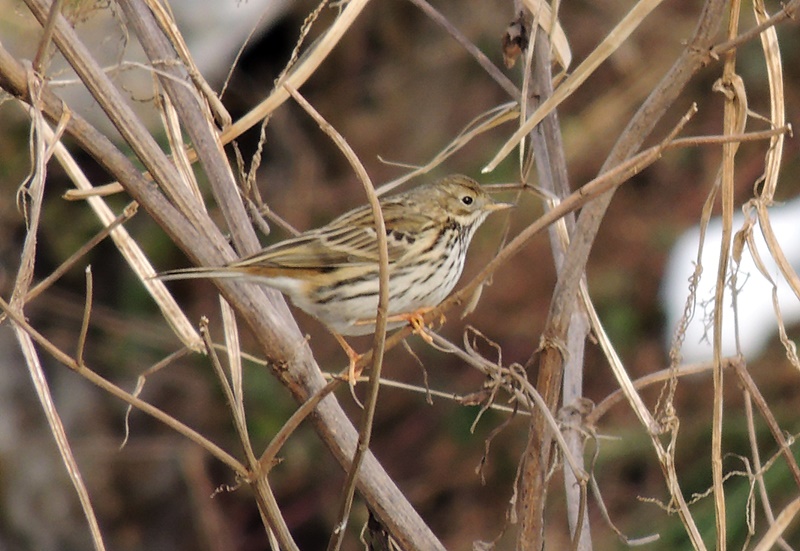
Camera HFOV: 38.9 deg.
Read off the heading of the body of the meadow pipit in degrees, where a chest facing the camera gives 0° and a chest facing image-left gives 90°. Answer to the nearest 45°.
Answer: approximately 270°

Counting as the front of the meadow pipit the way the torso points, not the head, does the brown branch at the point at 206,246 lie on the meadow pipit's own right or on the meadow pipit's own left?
on the meadow pipit's own right
